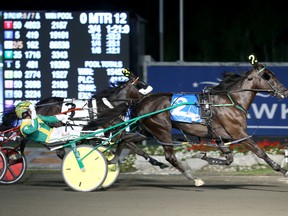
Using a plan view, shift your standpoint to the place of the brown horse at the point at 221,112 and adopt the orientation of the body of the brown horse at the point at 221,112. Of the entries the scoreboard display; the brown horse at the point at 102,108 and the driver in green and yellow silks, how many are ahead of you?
0

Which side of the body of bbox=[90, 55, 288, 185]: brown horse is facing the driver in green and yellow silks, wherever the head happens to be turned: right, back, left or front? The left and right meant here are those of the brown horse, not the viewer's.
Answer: back

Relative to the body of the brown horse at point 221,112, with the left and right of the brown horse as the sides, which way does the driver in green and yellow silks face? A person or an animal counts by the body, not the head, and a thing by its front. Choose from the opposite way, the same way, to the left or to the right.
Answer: the same way

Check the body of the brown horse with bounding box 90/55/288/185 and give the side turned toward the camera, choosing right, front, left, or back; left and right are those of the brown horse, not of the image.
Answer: right

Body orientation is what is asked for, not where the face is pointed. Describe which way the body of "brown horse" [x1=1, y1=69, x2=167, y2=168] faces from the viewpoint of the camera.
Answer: to the viewer's right

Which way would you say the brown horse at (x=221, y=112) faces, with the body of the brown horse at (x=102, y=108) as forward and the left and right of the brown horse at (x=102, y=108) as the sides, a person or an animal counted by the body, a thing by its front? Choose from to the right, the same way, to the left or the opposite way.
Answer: the same way

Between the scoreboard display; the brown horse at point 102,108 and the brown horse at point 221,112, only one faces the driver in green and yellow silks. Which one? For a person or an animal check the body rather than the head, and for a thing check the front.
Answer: the scoreboard display

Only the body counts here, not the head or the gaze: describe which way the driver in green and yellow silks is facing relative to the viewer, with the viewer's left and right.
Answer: facing to the right of the viewer

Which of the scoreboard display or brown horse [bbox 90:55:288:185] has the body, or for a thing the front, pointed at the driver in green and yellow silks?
the scoreboard display

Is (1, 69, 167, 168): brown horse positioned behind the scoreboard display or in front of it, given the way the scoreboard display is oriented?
in front

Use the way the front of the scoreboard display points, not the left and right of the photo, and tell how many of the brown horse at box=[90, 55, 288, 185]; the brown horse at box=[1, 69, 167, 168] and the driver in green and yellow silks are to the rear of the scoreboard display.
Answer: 0

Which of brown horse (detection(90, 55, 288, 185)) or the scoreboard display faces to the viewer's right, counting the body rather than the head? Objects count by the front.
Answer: the brown horse

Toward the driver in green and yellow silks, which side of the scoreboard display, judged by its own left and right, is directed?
front

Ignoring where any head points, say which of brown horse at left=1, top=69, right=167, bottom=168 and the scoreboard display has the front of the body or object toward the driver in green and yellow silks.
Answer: the scoreboard display

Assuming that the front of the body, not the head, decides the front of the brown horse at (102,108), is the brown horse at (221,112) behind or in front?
in front

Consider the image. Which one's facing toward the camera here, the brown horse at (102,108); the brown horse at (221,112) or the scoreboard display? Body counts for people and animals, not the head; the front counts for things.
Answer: the scoreboard display

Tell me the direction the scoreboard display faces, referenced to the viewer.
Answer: facing the viewer
